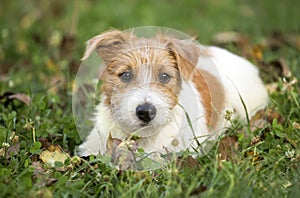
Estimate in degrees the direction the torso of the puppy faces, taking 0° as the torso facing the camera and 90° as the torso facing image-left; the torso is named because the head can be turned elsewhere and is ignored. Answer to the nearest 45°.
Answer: approximately 45°

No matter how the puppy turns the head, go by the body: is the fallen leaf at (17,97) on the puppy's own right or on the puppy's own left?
on the puppy's own right

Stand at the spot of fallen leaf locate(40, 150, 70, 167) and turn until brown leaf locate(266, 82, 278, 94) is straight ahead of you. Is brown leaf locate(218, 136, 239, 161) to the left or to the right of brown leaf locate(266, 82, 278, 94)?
right

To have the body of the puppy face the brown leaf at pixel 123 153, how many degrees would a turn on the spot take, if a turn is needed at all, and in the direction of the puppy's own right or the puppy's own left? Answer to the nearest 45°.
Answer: approximately 45° to the puppy's own left

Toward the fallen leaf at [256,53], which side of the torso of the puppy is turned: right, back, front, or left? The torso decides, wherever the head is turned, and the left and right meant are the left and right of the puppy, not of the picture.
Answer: back

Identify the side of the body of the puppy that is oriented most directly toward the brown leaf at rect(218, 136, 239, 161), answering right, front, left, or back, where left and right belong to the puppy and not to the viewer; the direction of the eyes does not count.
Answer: left

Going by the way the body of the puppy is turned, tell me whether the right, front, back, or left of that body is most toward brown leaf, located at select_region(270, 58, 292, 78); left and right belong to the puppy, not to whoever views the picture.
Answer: back

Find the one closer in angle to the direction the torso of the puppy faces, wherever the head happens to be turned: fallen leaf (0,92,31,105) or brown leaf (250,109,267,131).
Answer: the fallen leaf

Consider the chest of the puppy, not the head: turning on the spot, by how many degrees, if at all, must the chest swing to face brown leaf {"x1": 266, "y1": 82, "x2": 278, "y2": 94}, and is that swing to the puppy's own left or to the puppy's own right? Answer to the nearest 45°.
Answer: approximately 180°

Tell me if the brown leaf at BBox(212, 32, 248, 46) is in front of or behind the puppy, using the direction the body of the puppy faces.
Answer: behind

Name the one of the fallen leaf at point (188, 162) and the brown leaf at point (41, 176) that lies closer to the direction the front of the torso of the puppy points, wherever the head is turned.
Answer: the brown leaf
